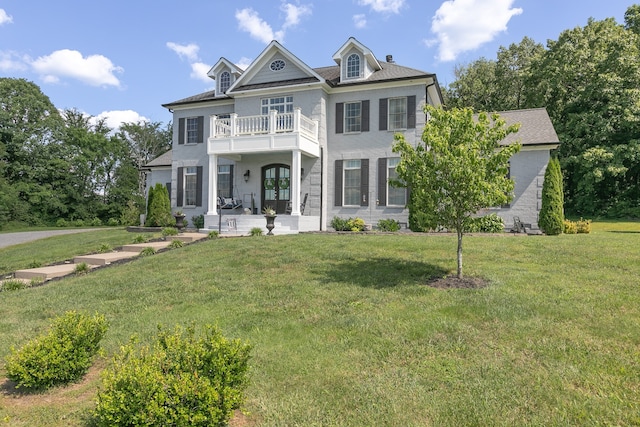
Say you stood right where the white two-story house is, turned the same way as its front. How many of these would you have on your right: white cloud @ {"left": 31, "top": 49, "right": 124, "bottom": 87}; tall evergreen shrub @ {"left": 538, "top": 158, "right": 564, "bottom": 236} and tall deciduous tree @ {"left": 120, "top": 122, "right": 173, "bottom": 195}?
2

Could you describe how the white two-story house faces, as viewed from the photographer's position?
facing the viewer and to the left of the viewer

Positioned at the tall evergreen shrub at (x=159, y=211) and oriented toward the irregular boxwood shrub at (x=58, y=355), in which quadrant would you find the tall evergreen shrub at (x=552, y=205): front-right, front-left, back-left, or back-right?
front-left

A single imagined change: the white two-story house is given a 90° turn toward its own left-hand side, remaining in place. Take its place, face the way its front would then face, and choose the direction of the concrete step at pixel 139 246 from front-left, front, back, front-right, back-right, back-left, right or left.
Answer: right

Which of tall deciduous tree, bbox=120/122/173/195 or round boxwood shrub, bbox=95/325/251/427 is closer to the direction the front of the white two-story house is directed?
the round boxwood shrub

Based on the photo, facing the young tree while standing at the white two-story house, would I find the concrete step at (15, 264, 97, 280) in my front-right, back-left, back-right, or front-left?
front-right

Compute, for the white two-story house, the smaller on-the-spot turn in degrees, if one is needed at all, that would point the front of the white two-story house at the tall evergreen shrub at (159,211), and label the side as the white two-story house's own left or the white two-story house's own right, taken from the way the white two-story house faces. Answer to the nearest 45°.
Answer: approximately 45° to the white two-story house's own right

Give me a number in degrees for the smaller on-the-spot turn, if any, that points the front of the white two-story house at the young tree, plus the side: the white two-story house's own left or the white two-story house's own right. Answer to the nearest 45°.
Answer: approximately 45° to the white two-story house's own left

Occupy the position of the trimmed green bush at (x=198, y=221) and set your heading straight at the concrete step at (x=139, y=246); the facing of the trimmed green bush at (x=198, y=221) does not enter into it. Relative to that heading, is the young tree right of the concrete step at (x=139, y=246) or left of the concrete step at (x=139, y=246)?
left

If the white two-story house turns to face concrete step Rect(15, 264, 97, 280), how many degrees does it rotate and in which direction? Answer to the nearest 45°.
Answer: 0° — it already faces it

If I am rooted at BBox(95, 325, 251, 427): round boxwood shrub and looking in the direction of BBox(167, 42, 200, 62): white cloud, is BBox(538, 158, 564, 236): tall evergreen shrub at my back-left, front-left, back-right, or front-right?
front-right

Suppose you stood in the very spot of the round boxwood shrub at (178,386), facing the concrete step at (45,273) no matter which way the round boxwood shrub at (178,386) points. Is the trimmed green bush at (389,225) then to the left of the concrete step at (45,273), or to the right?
right

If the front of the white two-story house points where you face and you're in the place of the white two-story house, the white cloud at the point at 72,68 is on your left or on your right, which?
on your right

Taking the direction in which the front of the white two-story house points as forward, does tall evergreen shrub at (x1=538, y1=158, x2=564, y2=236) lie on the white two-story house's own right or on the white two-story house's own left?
on the white two-story house's own left

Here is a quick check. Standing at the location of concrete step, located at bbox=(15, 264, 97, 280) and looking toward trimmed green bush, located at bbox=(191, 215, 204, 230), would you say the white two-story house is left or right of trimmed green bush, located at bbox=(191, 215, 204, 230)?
right
